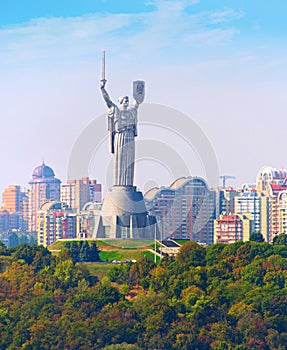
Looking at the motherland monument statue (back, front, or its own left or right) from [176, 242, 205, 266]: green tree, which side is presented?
front

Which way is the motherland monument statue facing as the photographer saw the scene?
facing the viewer and to the right of the viewer
